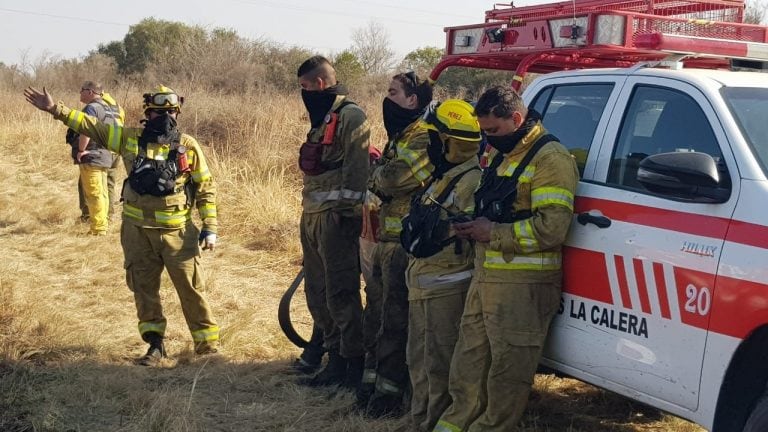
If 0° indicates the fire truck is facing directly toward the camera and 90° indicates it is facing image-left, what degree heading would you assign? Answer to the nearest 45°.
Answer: approximately 315°

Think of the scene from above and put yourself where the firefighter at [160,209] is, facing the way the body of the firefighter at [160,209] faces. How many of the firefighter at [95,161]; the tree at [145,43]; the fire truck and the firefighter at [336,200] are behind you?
2

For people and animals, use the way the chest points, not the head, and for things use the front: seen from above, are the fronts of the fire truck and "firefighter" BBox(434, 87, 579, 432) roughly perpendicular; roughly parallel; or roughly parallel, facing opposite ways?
roughly perpendicular

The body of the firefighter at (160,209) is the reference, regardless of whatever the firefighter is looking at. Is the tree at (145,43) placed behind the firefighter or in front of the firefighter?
behind

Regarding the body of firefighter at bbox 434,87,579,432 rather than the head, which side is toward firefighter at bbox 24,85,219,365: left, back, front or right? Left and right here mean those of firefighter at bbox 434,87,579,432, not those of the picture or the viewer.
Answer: right

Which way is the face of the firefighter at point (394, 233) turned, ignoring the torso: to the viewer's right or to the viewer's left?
to the viewer's left

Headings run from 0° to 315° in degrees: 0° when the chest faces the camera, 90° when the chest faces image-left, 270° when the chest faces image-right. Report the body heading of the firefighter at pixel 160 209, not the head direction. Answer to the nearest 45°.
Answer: approximately 0°

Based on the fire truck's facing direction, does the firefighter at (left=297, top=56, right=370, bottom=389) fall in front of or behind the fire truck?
behind
